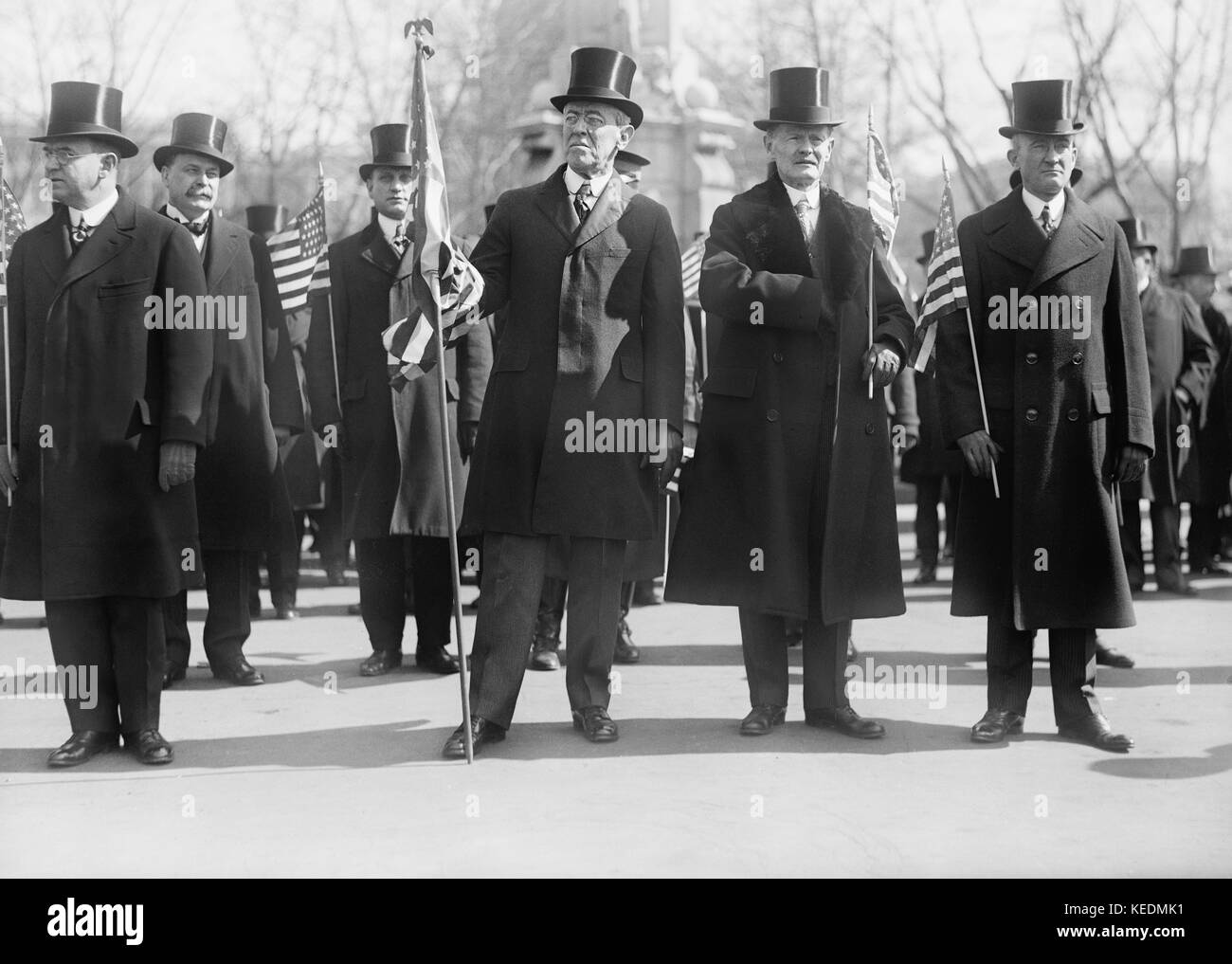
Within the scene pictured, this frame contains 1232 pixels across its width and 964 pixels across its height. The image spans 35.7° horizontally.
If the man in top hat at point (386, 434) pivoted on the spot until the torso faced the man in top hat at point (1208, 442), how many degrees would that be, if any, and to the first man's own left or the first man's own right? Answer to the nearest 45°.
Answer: approximately 135° to the first man's own left

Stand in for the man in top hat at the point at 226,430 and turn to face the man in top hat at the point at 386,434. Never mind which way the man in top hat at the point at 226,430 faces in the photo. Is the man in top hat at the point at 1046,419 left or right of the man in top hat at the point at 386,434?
right

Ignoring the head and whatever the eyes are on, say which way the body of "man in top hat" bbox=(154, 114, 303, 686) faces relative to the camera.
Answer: toward the camera

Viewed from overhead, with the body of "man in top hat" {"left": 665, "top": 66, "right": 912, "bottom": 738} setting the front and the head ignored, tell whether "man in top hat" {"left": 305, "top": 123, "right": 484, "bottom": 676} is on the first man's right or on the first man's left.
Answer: on the first man's right

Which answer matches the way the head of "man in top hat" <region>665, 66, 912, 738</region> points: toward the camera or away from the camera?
toward the camera

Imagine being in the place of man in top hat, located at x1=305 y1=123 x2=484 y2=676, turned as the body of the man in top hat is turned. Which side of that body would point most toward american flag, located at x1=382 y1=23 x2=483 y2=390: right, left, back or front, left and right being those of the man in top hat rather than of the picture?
front

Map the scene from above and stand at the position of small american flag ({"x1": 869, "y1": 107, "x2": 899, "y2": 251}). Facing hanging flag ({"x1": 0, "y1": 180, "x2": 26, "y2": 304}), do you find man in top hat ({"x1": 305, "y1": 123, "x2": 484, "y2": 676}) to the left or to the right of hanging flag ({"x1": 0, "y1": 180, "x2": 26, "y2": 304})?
right

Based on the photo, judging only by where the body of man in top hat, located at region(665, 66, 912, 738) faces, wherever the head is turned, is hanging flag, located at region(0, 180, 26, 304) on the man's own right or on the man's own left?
on the man's own right

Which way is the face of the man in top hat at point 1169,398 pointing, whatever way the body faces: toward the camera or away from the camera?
toward the camera

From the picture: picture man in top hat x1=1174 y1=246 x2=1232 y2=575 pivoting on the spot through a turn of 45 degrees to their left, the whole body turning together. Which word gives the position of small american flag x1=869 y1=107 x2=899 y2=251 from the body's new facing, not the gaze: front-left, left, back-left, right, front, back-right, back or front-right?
front-right

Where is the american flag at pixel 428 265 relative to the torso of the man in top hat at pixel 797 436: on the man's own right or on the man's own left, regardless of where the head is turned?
on the man's own right

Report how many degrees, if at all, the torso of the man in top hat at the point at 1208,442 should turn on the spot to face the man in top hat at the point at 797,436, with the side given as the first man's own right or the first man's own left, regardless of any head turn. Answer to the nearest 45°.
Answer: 0° — they already face them

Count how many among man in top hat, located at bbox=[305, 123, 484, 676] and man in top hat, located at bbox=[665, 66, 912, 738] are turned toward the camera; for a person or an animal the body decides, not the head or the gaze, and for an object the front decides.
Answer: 2

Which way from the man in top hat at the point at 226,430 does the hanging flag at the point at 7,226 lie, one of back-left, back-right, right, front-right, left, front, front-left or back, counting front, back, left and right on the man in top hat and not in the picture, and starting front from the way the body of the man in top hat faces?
front-right

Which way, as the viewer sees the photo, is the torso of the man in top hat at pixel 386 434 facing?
toward the camera

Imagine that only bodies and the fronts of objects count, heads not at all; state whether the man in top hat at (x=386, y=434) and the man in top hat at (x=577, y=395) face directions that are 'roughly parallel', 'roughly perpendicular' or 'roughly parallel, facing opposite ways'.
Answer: roughly parallel

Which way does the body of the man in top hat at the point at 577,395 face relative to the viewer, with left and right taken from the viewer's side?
facing the viewer
